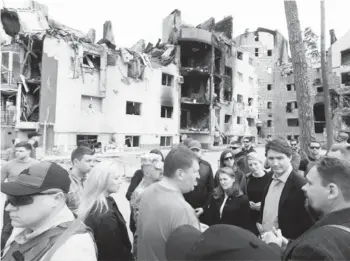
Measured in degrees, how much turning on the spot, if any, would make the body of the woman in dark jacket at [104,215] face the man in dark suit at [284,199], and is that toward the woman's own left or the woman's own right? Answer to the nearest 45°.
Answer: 0° — they already face them

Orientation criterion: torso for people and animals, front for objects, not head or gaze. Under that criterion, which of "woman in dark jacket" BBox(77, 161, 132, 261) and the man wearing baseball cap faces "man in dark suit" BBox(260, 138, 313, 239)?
the woman in dark jacket

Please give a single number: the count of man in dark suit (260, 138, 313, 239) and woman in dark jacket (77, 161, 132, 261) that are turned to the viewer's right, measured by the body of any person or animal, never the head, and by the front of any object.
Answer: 1

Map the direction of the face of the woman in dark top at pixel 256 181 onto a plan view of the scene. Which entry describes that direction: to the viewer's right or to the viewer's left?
to the viewer's left

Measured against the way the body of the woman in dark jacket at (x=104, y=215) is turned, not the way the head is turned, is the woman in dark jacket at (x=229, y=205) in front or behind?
in front

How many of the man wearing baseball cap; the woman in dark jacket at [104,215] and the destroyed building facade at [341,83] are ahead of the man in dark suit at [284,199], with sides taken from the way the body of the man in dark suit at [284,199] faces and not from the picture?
2

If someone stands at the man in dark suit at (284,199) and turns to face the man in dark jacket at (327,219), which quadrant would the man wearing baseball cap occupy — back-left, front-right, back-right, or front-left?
front-right

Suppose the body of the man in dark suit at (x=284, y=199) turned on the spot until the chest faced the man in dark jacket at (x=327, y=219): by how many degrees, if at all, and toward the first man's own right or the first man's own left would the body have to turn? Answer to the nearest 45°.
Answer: approximately 45° to the first man's own left

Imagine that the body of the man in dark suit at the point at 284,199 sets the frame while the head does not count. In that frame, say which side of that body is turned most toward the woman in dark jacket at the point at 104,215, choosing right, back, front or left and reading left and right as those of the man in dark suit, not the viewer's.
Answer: front

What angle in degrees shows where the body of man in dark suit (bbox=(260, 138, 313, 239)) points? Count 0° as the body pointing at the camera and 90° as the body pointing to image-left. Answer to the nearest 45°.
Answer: approximately 45°

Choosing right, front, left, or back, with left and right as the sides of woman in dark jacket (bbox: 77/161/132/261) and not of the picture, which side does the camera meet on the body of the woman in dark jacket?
right

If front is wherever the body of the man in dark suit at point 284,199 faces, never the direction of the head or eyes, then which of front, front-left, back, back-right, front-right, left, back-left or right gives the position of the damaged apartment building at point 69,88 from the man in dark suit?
right
